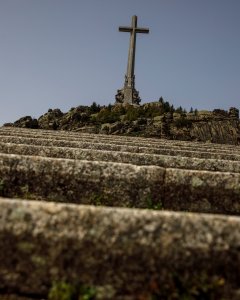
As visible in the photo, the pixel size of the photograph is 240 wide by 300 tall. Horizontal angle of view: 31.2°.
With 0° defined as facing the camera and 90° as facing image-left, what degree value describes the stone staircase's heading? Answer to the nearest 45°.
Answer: approximately 0°
